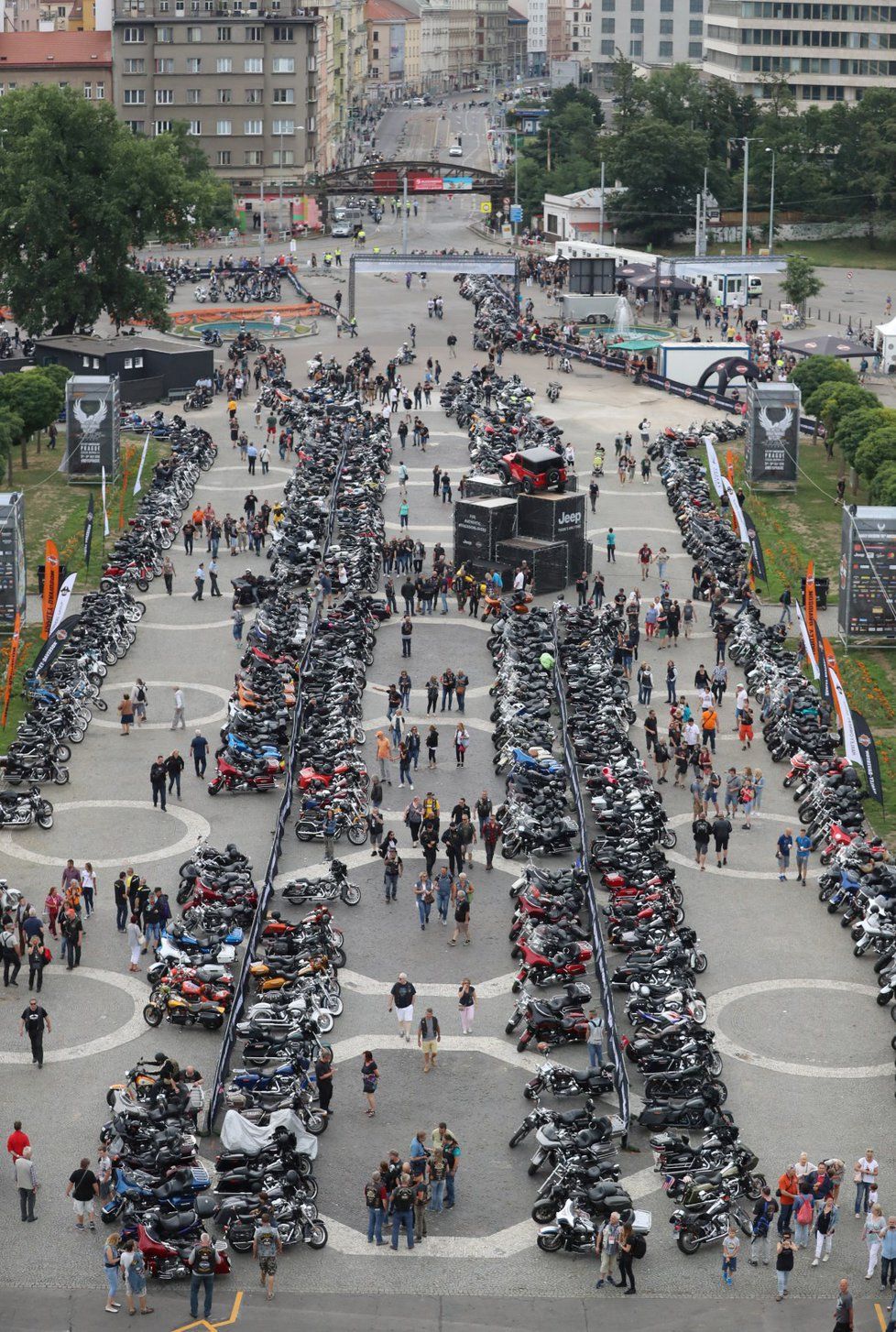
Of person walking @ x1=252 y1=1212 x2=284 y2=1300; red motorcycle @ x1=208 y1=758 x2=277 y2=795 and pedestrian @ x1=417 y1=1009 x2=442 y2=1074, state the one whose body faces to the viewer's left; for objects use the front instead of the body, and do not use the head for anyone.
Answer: the red motorcycle

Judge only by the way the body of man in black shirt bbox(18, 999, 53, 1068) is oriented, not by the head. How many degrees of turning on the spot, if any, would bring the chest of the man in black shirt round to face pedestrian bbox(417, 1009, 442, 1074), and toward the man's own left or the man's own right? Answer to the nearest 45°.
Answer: approximately 90° to the man's own left

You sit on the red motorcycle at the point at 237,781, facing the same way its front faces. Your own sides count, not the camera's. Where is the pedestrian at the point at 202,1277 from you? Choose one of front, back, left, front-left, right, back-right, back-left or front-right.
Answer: left

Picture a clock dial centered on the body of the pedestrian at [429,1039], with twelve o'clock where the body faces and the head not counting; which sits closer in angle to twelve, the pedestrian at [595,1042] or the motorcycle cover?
the motorcycle cover

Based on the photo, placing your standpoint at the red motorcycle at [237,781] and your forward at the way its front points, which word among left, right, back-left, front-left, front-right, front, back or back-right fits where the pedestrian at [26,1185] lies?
left

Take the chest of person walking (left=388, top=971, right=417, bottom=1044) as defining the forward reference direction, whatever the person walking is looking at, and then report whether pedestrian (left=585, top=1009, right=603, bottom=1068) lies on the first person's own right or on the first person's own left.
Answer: on the first person's own left

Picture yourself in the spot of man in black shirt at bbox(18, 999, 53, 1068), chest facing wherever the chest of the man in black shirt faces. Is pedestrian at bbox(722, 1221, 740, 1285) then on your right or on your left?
on your left

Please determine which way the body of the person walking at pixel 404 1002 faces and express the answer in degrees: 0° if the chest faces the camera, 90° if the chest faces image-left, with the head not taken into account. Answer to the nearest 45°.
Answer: approximately 0°

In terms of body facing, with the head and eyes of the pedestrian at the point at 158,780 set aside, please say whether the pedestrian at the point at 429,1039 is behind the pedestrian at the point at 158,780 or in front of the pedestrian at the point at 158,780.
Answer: in front
